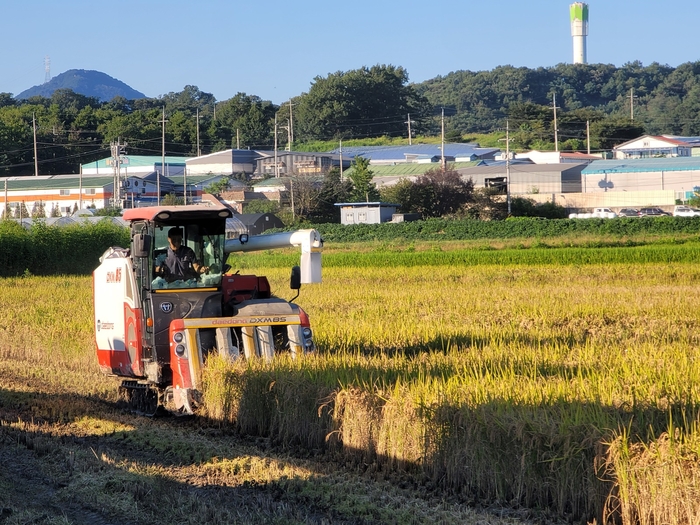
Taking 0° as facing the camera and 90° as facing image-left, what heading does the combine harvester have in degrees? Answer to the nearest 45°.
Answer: approximately 315°
